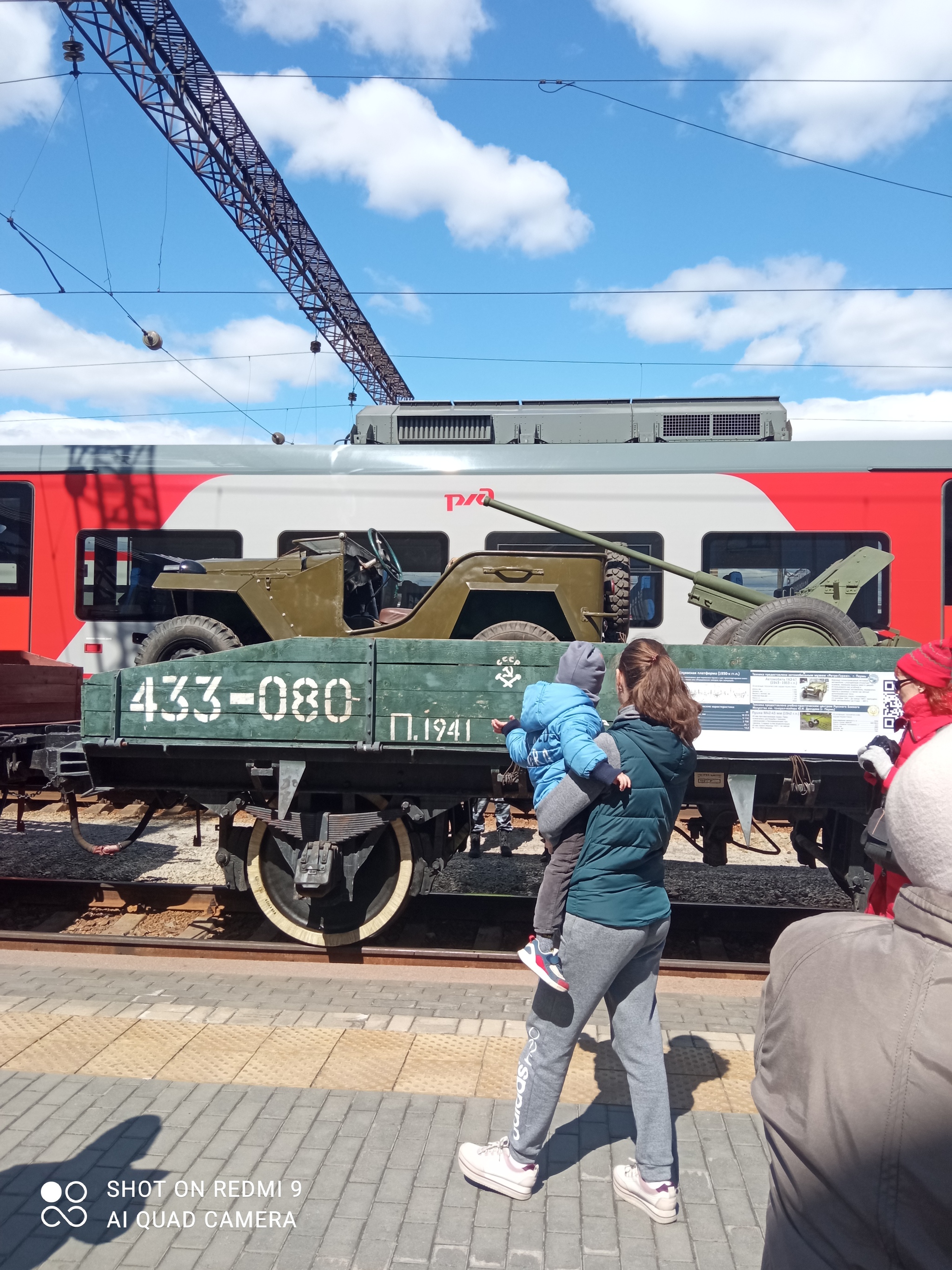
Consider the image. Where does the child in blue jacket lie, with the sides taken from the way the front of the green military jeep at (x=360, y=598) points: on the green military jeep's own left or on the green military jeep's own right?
on the green military jeep's own left

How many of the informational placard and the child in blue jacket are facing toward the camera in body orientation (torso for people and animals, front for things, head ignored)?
1

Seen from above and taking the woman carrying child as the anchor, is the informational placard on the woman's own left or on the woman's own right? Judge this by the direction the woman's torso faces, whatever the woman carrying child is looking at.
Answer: on the woman's own right

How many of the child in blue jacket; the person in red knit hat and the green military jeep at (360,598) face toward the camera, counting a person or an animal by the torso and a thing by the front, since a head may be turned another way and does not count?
0

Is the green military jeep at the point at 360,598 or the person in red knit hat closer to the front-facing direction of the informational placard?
the person in red knit hat

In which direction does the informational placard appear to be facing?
toward the camera

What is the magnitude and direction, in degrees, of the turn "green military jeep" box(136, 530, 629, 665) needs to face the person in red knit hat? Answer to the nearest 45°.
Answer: approximately 135° to its left

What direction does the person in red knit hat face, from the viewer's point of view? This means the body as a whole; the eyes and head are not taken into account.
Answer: to the viewer's left

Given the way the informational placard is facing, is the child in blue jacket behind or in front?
in front

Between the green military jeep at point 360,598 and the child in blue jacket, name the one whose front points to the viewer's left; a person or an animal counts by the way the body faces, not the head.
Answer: the green military jeep

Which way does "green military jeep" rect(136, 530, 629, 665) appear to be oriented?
to the viewer's left

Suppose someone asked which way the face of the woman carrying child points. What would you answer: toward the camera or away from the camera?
away from the camera

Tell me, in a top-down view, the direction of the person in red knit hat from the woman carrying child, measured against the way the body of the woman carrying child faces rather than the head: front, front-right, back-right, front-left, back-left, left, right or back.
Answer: right

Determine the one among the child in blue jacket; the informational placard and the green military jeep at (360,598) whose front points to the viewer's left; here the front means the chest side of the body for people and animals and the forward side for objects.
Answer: the green military jeep

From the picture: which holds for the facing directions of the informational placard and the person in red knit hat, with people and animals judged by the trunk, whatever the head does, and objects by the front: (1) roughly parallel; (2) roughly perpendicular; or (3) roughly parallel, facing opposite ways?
roughly perpendicular
